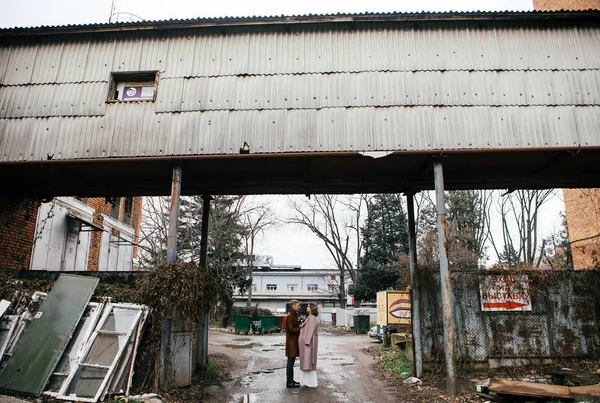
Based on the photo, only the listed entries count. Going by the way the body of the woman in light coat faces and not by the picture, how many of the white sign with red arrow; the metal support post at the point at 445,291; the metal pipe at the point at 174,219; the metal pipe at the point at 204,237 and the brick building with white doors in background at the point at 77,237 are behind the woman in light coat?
2

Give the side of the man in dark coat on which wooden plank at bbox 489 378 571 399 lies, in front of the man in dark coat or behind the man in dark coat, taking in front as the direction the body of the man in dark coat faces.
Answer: in front

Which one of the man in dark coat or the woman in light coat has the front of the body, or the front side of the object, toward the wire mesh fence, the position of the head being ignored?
the man in dark coat

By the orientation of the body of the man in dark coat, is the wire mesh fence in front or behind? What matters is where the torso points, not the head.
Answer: in front

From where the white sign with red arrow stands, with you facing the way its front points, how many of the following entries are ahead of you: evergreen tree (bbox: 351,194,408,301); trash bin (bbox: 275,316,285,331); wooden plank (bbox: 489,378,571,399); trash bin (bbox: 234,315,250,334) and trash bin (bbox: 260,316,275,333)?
1

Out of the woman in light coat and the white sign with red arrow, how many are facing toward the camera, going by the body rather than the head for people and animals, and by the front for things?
1

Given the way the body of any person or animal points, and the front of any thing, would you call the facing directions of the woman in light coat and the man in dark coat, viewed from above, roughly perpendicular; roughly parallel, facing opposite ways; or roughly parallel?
roughly parallel, facing opposite ways

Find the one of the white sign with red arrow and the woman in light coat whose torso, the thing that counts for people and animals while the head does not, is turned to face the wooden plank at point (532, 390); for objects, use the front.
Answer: the white sign with red arrow

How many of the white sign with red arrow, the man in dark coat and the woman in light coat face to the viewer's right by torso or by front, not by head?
1

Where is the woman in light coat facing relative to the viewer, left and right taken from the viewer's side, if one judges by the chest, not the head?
facing to the left of the viewer

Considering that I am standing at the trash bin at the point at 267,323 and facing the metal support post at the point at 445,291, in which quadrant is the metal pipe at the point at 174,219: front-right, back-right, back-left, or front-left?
front-right

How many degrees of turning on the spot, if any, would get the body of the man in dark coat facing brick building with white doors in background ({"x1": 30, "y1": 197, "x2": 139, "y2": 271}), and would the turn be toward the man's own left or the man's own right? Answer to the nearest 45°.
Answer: approximately 135° to the man's own left

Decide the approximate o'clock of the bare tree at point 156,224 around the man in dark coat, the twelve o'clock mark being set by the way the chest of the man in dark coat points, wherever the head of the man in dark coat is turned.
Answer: The bare tree is roughly at 8 o'clock from the man in dark coat.

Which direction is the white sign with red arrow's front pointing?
toward the camera

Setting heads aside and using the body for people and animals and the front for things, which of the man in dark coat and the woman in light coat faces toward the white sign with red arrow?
the man in dark coat

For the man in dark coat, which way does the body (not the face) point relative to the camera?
to the viewer's right

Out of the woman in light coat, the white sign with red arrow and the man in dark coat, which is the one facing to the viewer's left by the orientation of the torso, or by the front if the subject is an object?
the woman in light coat

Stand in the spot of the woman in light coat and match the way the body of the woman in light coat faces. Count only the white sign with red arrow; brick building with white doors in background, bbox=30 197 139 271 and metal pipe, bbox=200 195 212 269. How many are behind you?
1
